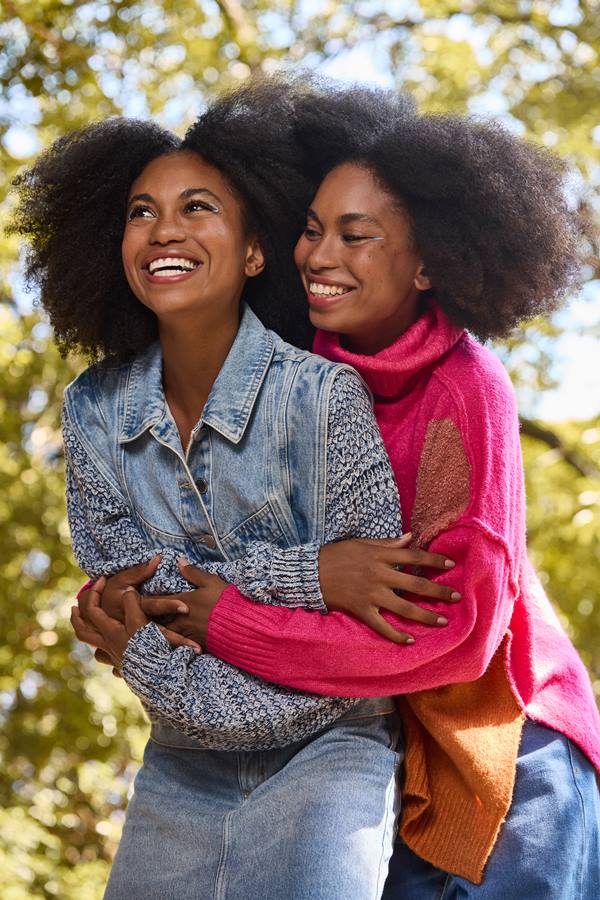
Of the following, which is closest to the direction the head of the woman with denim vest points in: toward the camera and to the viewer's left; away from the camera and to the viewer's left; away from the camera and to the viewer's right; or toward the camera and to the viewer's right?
toward the camera and to the viewer's left

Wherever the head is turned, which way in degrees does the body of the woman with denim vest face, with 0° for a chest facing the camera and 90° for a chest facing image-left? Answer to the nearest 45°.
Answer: approximately 0°

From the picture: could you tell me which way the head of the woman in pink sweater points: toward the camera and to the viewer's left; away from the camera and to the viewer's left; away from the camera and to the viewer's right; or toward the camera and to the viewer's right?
toward the camera and to the viewer's left

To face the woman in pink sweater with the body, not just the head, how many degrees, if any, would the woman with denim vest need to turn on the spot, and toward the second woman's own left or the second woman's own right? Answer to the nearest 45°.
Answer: approximately 90° to the second woman's own left
